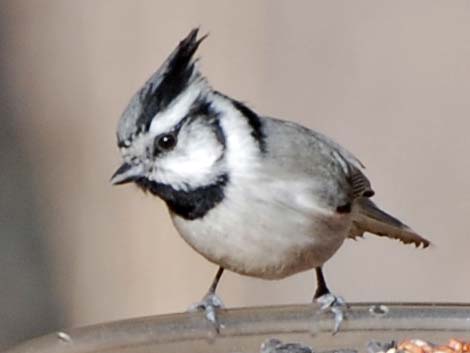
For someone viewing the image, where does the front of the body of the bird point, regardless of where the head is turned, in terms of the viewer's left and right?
facing the viewer and to the left of the viewer
